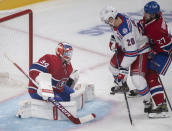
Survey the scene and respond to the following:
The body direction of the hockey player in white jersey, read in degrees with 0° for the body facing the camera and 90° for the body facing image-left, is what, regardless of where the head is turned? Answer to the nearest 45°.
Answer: approximately 45°

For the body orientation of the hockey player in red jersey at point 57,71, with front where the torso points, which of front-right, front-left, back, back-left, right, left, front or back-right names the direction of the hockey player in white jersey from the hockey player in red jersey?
front-left

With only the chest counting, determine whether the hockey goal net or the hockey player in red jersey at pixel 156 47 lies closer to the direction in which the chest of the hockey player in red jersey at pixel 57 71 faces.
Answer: the hockey player in red jersey

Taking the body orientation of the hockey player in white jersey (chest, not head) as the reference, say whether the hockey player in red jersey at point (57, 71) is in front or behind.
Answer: in front

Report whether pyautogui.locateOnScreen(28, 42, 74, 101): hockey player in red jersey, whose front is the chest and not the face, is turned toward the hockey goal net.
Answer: no

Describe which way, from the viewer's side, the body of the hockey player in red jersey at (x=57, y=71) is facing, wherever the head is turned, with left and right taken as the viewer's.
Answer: facing the viewer and to the right of the viewer

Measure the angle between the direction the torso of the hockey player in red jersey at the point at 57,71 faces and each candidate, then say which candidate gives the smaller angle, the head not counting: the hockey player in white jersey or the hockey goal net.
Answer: the hockey player in white jersey

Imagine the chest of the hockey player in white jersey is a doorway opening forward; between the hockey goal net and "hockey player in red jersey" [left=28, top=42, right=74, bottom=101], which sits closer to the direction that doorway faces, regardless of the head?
the hockey player in red jersey

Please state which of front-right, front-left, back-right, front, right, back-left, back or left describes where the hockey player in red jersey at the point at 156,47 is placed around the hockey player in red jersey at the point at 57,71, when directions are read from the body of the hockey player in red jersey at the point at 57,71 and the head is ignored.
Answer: front-left
